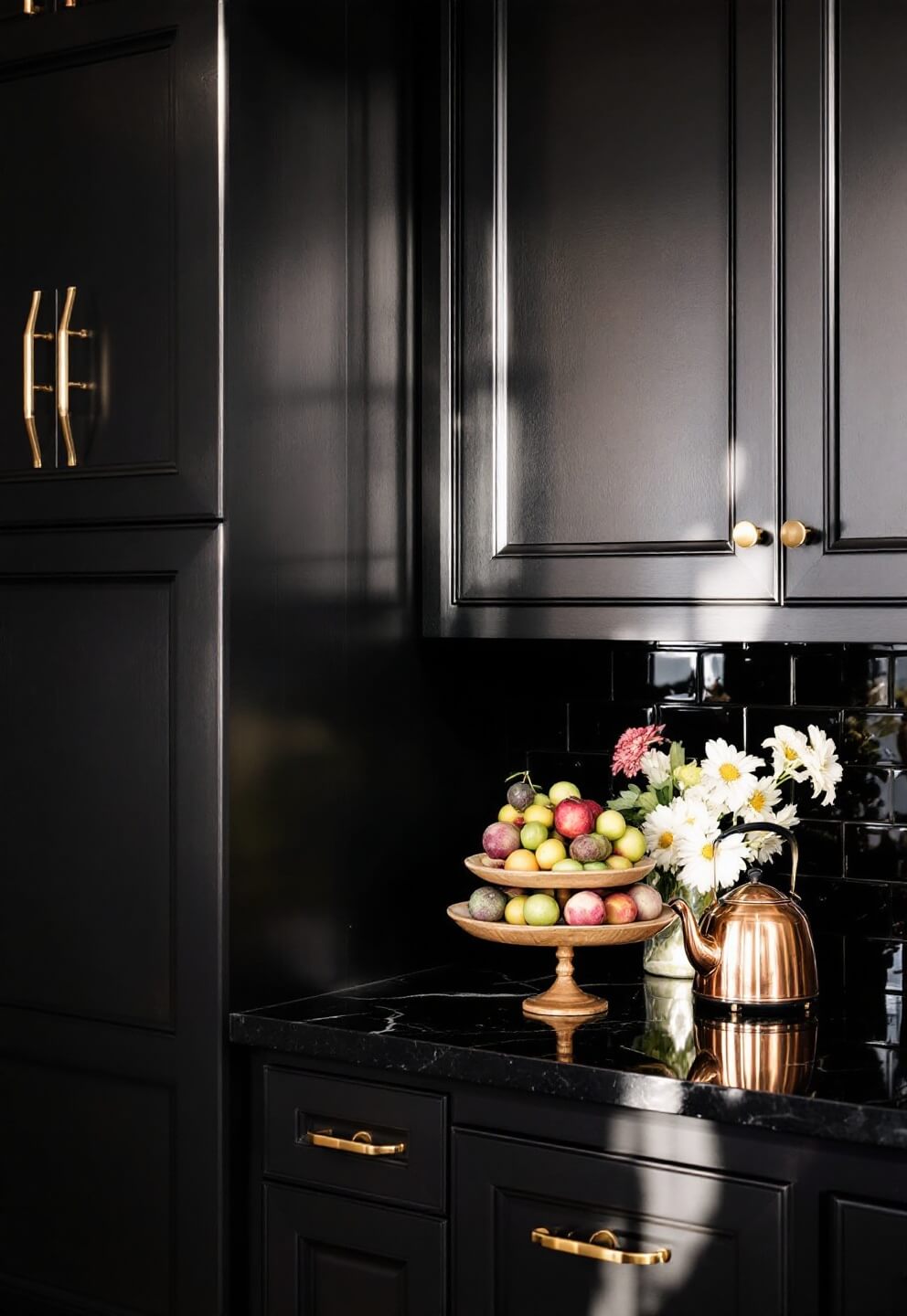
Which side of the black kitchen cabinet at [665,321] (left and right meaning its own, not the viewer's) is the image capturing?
front
